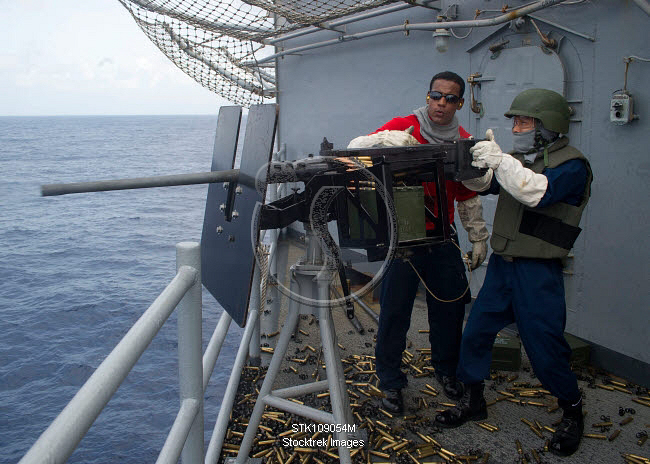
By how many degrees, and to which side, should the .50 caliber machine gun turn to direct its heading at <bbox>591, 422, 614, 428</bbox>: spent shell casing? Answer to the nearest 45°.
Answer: approximately 180°

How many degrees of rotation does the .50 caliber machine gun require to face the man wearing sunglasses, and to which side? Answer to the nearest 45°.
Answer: approximately 135° to its right

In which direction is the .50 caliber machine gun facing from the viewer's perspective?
to the viewer's left

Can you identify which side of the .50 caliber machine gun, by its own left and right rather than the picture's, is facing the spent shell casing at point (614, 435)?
back

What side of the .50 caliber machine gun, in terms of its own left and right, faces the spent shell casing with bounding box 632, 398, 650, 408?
back

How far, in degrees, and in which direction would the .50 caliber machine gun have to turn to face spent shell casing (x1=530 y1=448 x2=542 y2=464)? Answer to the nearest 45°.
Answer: approximately 180°

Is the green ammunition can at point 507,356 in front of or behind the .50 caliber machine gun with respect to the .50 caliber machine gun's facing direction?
behind

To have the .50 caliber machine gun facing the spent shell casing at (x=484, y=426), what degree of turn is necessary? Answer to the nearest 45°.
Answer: approximately 135° to its right
